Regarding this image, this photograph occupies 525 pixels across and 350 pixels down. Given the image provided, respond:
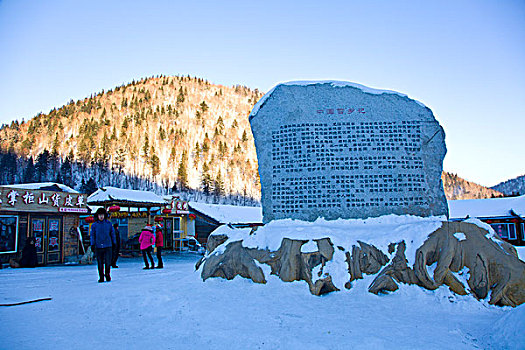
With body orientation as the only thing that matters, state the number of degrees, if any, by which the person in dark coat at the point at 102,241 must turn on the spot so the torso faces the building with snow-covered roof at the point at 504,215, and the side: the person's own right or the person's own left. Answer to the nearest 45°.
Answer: approximately 90° to the person's own left

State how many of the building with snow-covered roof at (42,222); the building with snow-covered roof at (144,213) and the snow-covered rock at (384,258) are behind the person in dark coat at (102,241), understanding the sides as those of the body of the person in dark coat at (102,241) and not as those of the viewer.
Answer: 2

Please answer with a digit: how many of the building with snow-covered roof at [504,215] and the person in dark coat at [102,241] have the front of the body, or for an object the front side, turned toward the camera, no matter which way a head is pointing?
2

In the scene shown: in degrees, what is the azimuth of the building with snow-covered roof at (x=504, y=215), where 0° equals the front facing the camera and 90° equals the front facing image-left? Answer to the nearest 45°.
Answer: approximately 0°

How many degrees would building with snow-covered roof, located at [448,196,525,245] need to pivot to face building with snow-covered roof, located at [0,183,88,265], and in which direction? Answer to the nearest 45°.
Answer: approximately 45° to its right

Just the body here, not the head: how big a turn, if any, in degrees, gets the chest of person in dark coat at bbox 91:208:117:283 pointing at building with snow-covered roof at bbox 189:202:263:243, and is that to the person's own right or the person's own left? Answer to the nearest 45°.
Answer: approximately 180°

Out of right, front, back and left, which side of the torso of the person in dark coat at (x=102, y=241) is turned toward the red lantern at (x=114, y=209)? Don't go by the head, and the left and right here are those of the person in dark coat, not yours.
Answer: back

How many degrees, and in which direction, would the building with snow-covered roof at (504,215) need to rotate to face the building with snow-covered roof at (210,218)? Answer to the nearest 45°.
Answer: approximately 90° to its right

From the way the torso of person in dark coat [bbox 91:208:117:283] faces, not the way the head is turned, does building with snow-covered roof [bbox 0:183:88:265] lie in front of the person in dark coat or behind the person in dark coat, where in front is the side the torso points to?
behind

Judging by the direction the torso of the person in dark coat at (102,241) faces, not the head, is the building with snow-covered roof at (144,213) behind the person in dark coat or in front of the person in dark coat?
behind
